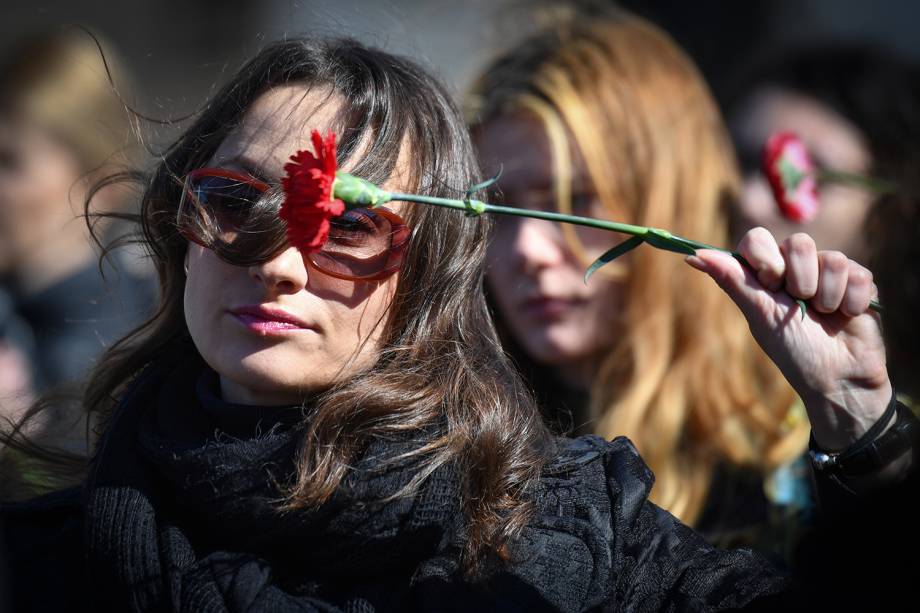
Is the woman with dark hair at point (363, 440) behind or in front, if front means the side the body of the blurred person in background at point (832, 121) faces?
in front

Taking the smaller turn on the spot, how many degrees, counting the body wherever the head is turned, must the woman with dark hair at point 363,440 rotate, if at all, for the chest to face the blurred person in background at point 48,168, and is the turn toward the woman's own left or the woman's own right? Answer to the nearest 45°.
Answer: approximately 90° to the woman's own right

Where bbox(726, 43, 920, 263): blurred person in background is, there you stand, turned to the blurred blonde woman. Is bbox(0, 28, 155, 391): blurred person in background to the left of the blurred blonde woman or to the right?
right

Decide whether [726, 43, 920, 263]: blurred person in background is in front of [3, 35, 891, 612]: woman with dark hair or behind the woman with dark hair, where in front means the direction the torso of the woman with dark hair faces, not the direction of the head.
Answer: behind

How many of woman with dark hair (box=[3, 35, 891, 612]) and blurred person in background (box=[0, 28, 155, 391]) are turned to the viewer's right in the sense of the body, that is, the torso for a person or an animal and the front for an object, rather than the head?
0

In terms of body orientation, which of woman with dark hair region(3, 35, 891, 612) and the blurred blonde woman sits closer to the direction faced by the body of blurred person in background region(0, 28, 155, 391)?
the woman with dark hair

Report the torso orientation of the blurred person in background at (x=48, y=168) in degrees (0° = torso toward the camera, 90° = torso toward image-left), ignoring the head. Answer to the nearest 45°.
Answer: approximately 45°

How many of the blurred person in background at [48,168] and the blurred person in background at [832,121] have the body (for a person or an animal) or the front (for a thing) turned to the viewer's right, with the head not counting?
0
